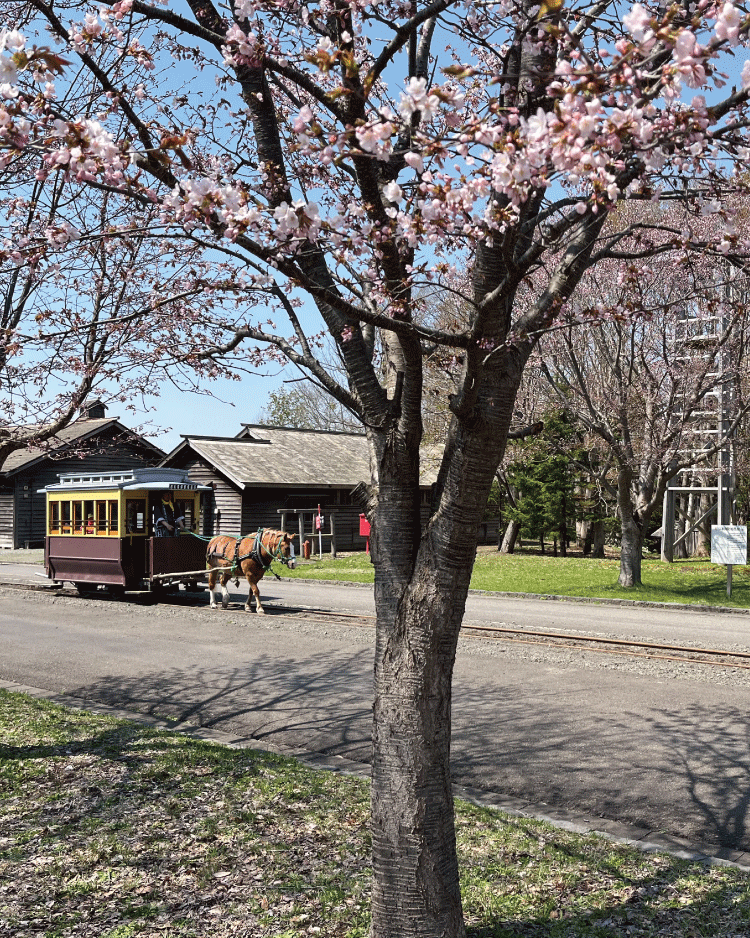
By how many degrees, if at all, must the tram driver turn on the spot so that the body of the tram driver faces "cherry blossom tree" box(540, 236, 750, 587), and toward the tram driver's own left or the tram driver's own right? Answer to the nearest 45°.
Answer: approximately 45° to the tram driver's own left

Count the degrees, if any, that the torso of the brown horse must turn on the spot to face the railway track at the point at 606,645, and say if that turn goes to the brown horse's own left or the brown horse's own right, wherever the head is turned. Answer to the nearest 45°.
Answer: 0° — it already faces it

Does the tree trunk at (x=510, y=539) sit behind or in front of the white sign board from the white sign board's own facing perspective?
behind

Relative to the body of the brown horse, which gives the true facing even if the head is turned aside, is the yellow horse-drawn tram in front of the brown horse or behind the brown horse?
behind

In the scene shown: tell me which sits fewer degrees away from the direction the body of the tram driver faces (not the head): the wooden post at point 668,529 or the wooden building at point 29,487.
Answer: the wooden post

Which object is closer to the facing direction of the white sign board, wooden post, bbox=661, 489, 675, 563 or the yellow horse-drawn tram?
the yellow horse-drawn tram

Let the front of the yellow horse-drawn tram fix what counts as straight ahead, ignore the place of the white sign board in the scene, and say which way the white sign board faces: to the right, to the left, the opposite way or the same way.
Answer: to the right

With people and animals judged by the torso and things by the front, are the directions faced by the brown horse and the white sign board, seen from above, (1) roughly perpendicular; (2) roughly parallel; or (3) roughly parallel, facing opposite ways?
roughly perpendicular

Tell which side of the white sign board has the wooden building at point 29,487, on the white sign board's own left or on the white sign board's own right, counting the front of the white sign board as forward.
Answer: on the white sign board's own right

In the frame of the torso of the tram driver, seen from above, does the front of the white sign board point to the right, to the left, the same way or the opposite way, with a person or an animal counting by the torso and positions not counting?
to the right

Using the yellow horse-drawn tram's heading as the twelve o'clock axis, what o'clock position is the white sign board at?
The white sign board is roughly at 11 o'clock from the yellow horse-drawn tram.

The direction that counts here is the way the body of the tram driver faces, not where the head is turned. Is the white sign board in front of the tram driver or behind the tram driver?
in front
